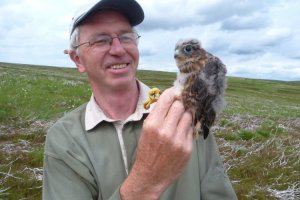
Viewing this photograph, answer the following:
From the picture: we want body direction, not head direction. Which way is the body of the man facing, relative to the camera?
toward the camera
